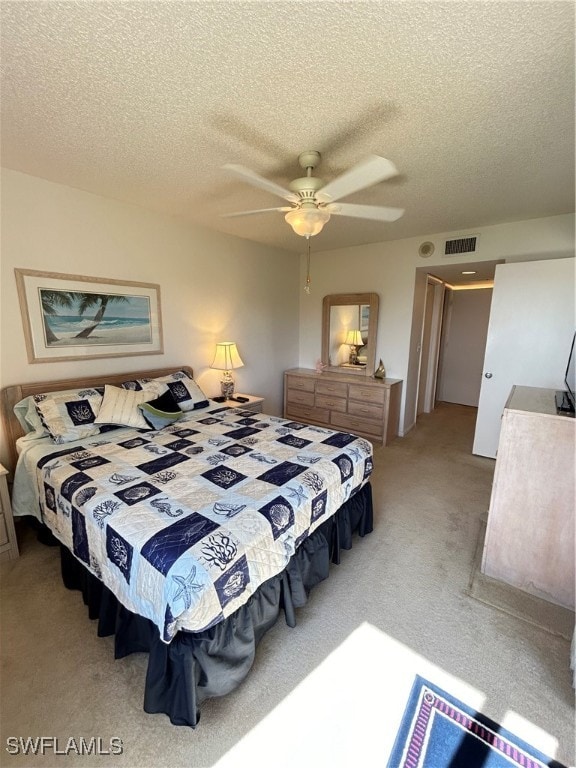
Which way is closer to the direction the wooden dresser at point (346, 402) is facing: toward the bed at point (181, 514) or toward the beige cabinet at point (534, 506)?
the bed

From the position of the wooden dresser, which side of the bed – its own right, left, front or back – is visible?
left

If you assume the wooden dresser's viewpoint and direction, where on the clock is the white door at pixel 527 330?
The white door is roughly at 8 o'clock from the wooden dresser.

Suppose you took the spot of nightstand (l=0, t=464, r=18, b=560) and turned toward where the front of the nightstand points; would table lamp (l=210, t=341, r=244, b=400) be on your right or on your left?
on your left

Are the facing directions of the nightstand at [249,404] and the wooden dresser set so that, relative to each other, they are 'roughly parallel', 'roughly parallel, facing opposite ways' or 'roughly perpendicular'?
roughly perpendicular

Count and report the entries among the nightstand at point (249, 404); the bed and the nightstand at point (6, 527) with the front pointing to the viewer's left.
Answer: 0

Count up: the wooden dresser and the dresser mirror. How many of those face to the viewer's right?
0

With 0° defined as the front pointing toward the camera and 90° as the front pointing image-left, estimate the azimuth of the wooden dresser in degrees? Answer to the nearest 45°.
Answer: approximately 45°

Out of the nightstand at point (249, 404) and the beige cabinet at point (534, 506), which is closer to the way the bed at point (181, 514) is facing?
the beige cabinet

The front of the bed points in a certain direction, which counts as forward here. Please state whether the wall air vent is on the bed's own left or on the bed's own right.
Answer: on the bed's own left
